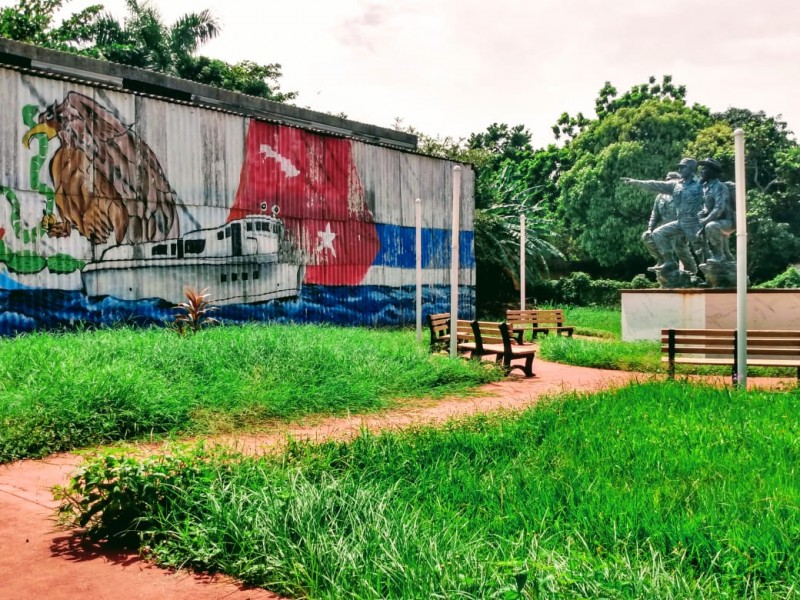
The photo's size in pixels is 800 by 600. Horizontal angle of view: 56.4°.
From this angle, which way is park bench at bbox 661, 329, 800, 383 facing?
away from the camera

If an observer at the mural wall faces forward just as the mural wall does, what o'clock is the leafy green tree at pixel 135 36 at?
The leafy green tree is roughly at 7 o'clock from the mural wall.

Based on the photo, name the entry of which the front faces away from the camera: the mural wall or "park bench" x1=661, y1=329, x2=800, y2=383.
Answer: the park bench

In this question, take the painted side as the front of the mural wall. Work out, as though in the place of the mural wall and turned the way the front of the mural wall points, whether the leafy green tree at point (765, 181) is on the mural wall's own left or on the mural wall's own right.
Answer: on the mural wall's own left

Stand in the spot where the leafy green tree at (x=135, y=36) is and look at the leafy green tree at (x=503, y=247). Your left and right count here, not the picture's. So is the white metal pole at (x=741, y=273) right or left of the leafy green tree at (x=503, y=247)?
right

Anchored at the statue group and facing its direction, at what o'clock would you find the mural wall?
The mural wall is roughly at 1 o'clock from the statue group.

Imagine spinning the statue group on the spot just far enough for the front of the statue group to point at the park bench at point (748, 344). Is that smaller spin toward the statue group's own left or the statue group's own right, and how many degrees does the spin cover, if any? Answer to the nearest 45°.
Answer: approximately 45° to the statue group's own left

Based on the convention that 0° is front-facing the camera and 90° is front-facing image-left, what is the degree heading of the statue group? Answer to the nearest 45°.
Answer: approximately 45°

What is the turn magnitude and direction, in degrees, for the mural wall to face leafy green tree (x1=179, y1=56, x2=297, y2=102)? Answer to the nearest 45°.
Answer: approximately 135° to its left

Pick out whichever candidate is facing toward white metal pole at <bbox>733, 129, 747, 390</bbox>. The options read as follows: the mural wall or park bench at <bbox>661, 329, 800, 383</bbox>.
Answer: the mural wall

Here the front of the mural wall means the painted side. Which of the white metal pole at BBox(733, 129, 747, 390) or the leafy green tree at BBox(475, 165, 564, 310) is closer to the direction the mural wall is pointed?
the white metal pole

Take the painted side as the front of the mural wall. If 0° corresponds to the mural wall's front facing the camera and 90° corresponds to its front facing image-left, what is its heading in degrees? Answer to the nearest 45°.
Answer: approximately 315°

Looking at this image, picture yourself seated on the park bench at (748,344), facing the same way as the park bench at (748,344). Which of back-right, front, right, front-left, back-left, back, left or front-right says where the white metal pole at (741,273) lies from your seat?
back
